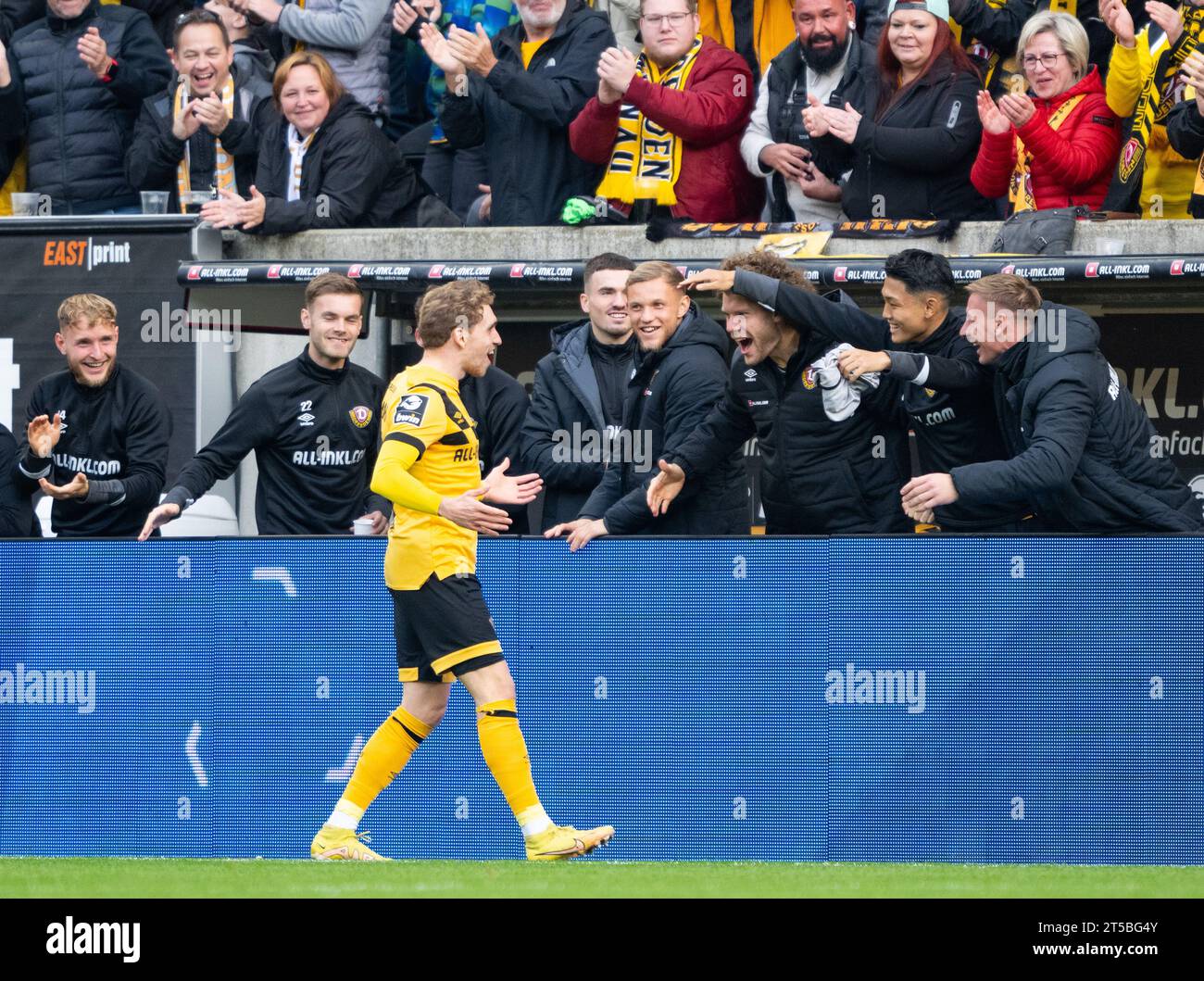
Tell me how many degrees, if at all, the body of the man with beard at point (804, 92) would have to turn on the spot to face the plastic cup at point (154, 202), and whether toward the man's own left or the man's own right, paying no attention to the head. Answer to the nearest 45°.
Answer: approximately 90° to the man's own right

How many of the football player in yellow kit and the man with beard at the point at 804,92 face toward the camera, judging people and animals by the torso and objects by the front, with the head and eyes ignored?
1

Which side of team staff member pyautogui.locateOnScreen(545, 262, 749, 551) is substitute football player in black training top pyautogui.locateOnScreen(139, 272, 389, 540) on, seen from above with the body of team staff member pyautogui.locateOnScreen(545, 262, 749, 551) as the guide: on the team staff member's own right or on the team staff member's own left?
on the team staff member's own right

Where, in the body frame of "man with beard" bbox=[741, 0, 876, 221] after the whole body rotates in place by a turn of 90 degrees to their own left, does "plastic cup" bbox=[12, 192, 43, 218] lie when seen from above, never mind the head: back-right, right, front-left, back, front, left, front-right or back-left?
back

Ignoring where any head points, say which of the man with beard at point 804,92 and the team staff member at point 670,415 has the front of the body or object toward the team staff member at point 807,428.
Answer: the man with beard

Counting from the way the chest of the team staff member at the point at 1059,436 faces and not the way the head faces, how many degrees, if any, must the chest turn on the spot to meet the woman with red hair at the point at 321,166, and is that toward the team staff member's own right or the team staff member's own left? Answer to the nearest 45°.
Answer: approximately 45° to the team staff member's own right

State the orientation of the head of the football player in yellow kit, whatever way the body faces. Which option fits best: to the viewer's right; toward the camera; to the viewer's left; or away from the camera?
to the viewer's right

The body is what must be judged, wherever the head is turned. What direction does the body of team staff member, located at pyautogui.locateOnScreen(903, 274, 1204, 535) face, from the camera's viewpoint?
to the viewer's left

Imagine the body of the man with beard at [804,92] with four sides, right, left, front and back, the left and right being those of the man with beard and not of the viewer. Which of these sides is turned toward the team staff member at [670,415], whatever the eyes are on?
front

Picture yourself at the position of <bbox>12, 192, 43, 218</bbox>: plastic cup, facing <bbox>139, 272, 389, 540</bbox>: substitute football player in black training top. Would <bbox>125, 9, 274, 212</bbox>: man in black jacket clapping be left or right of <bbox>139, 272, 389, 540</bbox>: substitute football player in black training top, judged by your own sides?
left

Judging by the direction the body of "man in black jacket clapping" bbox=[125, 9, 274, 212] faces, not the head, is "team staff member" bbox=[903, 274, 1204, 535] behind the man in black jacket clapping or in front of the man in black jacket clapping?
in front

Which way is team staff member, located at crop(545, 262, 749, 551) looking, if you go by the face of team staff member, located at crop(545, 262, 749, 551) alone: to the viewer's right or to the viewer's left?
to the viewer's left

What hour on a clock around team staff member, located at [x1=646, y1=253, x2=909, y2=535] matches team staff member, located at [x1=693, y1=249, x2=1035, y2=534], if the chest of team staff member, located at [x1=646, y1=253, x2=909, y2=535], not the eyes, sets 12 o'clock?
team staff member, located at [x1=693, y1=249, x2=1035, y2=534] is roughly at 8 o'clock from team staff member, located at [x1=646, y1=253, x2=909, y2=535].

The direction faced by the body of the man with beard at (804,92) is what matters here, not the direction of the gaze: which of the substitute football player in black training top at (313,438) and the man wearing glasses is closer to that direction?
the substitute football player in black training top

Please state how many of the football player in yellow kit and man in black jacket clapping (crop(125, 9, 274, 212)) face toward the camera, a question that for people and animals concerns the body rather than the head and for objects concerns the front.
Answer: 1
